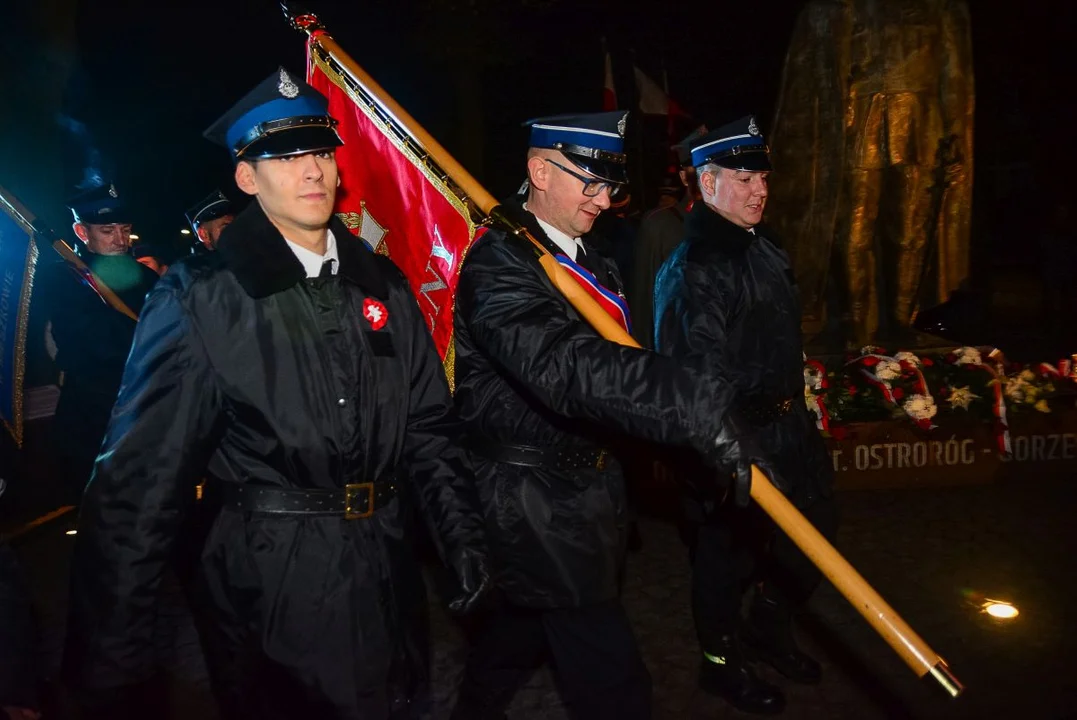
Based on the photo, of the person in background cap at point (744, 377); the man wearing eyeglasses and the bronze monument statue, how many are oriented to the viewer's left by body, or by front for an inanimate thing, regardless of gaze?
0

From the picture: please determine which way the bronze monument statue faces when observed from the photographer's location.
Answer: facing the viewer

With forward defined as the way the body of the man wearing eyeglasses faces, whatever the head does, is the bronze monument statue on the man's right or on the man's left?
on the man's left

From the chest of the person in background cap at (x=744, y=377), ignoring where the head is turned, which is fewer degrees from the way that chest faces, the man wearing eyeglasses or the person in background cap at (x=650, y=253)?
the man wearing eyeglasses

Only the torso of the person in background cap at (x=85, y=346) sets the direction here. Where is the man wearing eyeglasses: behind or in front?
in front

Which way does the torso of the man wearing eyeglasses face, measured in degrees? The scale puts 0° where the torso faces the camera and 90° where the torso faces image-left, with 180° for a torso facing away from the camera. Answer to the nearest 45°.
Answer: approximately 315°

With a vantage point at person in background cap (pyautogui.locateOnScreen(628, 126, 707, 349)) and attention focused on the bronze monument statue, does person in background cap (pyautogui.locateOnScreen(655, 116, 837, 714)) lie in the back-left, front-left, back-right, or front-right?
back-right

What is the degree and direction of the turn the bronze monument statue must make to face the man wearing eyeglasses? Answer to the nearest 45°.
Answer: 0° — it already faces them

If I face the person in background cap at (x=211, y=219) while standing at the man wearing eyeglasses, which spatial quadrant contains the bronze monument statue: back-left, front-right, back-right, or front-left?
front-right

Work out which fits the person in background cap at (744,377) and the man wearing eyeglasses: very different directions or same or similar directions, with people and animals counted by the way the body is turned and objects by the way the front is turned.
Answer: same or similar directions

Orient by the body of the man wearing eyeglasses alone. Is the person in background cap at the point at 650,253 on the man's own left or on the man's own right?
on the man's own left

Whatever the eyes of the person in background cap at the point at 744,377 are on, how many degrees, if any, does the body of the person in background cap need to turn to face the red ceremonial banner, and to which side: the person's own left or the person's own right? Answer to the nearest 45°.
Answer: approximately 90° to the person's own right

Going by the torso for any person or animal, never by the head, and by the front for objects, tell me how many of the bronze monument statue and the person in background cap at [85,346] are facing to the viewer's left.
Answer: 0

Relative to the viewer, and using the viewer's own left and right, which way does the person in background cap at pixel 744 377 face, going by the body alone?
facing the viewer and to the right of the viewer
